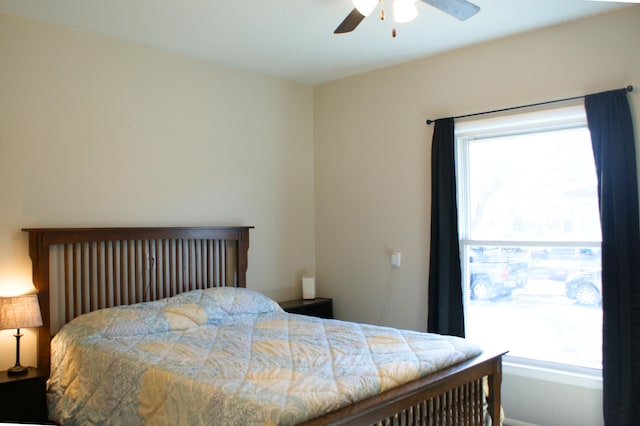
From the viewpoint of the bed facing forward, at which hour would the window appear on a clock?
The window is roughly at 10 o'clock from the bed.

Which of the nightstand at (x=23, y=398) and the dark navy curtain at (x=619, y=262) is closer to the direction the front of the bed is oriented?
the dark navy curtain

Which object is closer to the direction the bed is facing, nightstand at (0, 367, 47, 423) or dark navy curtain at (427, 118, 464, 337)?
the dark navy curtain

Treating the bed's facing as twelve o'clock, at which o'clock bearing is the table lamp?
The table lamp is roughly at 5 o'clock from the bed.

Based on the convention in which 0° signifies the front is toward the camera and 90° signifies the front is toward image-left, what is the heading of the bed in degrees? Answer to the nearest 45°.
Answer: approximately 315°

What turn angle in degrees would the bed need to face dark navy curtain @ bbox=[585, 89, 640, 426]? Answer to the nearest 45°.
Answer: approximately 45° to its left
